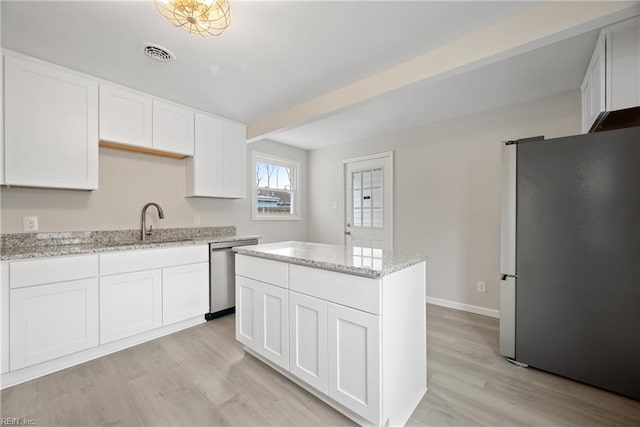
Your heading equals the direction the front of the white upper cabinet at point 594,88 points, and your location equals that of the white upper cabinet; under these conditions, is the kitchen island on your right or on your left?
on your left

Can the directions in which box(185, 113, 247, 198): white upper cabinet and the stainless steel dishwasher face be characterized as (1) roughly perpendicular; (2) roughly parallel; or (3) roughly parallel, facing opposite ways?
roughly parallel

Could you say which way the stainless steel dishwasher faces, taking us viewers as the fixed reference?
facing the viewer and to the right of the viewer

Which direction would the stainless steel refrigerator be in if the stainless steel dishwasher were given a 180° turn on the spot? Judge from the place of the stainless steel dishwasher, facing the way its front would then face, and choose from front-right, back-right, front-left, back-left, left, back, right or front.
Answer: back

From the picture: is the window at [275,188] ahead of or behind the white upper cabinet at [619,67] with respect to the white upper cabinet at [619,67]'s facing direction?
ahead

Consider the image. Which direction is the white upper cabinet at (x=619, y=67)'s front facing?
to the viewer's left

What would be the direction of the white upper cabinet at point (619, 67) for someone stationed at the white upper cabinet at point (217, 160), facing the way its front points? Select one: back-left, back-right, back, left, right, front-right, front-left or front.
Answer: front

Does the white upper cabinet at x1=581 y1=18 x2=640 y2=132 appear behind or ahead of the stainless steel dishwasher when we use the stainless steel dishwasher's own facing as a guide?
ahead

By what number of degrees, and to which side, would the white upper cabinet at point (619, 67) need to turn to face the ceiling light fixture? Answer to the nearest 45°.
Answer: approximately 45° to its left

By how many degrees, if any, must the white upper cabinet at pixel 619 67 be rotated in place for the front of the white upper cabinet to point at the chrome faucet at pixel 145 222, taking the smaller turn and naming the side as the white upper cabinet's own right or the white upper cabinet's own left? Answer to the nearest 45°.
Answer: approximately 45° to the white upper cabinet's own left

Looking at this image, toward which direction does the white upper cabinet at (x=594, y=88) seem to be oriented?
to the viewer's left
